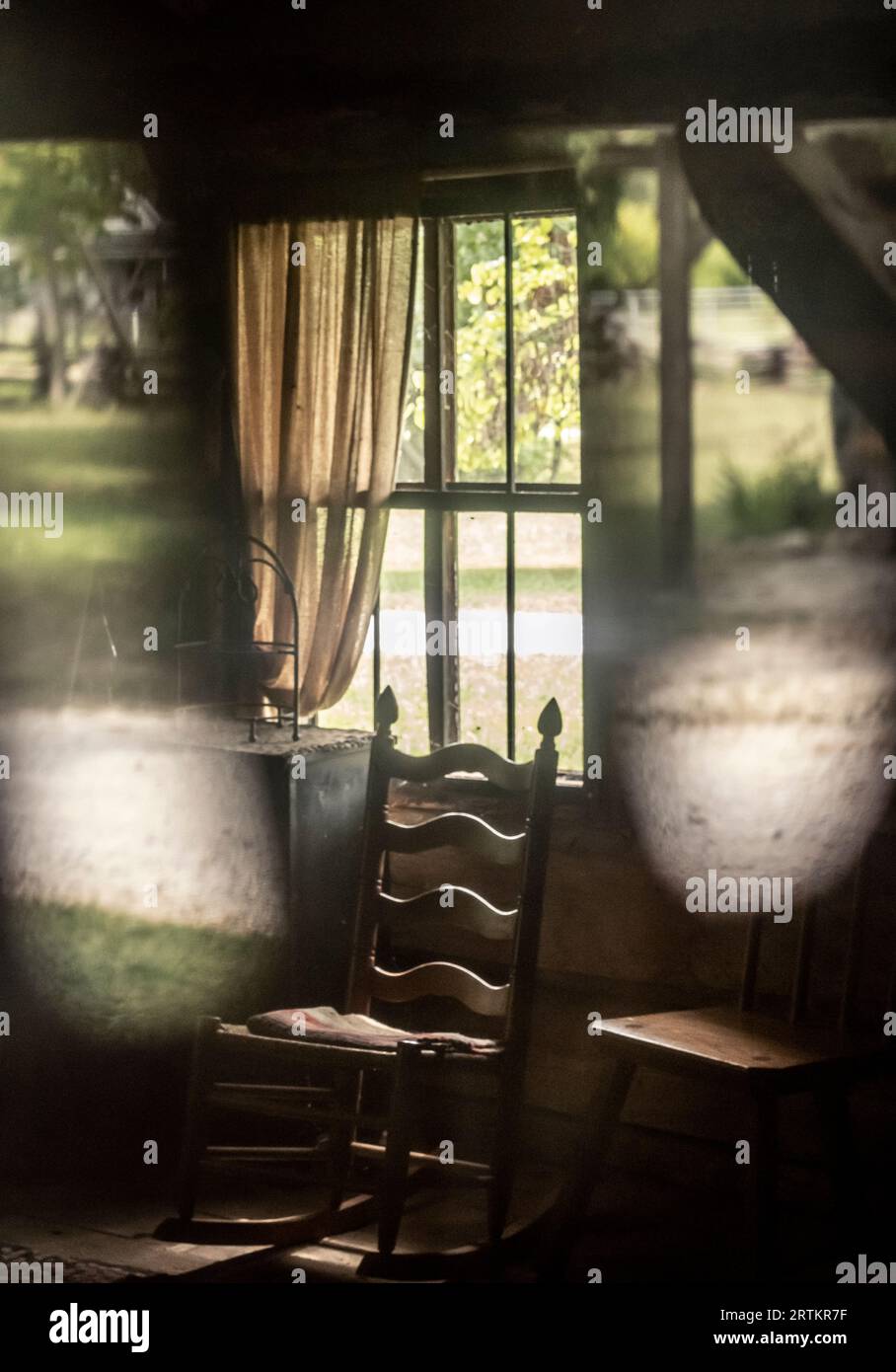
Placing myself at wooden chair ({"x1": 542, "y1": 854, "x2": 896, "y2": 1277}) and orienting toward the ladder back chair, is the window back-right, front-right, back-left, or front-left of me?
front-right

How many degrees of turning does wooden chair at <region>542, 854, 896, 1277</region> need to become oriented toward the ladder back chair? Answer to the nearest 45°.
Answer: approximately 45° to its right

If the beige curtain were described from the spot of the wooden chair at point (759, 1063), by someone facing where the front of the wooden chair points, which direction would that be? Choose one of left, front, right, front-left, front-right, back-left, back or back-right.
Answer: right

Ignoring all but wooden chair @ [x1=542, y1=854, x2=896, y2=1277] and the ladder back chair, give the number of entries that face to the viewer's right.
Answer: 0

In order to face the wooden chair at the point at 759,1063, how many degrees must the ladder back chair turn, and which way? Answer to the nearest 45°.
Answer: approximately 90° to its left

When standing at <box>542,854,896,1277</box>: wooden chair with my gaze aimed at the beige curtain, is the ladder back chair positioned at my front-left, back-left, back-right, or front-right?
front-left

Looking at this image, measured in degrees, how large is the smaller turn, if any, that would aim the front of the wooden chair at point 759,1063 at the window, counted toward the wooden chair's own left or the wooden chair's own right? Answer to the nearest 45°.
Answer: approximately 90° to the wooden chair's own right

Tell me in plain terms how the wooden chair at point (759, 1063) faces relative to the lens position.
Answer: facing the viewer and to the left of the viewer
